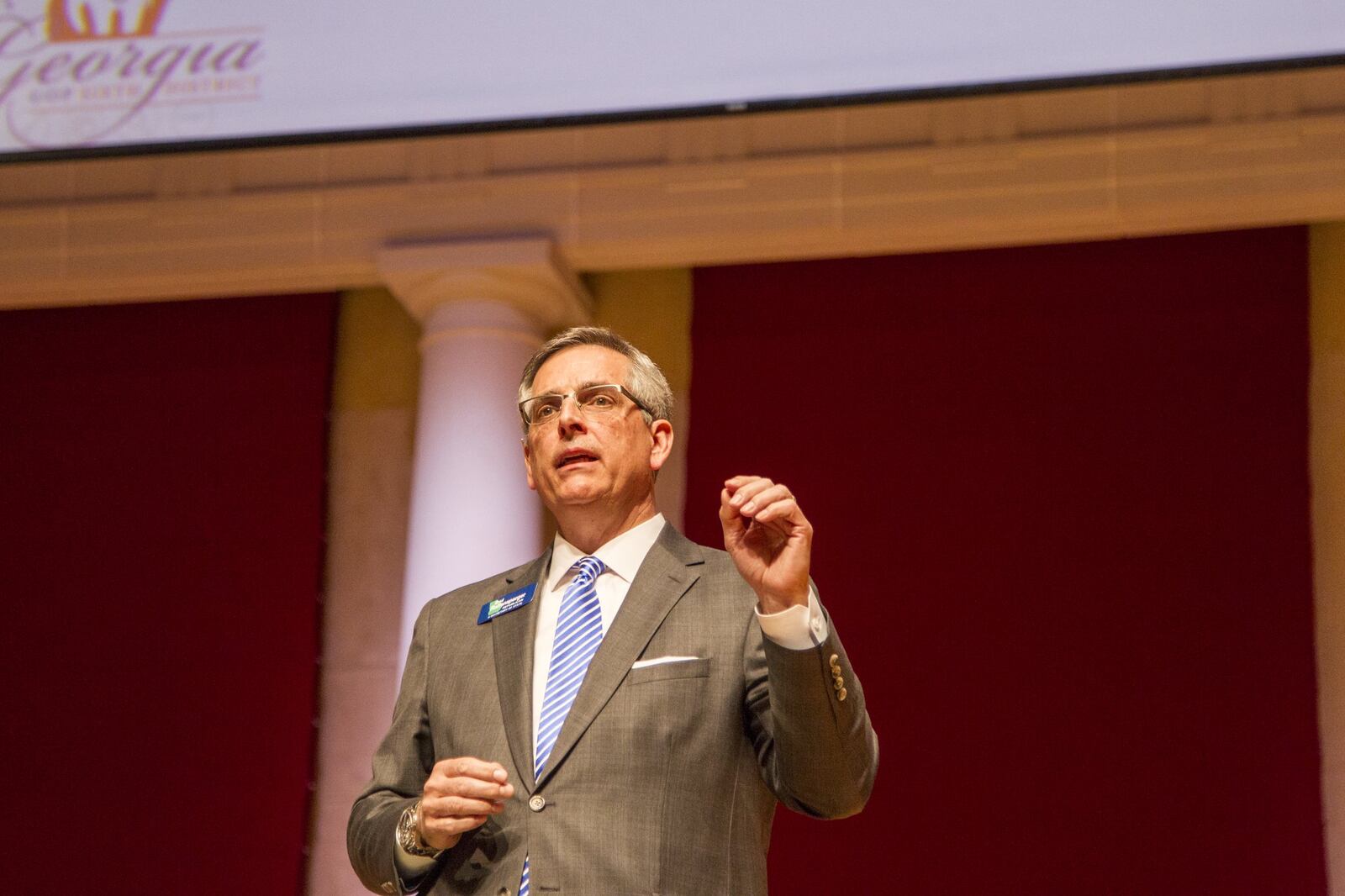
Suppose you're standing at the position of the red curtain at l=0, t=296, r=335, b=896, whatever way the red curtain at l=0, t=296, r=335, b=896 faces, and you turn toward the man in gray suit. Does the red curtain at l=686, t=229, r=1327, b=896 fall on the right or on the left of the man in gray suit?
left

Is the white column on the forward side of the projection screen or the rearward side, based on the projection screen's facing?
on the rearward side

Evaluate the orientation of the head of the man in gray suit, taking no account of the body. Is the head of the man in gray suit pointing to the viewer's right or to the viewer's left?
to the viewer's left

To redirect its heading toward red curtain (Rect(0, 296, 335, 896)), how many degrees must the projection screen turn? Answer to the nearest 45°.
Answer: approximately 135° to its right

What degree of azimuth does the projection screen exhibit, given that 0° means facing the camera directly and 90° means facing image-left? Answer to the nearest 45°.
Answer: approximately 0°

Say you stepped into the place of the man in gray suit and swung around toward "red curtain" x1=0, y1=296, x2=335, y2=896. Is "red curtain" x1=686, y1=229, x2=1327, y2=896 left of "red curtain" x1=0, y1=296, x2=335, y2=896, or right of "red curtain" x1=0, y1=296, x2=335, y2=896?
right

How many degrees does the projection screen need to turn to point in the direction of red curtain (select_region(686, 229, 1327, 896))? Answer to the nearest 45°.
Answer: approximately 90° to its left

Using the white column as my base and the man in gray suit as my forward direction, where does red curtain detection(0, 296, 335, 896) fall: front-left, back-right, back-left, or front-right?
back-right
